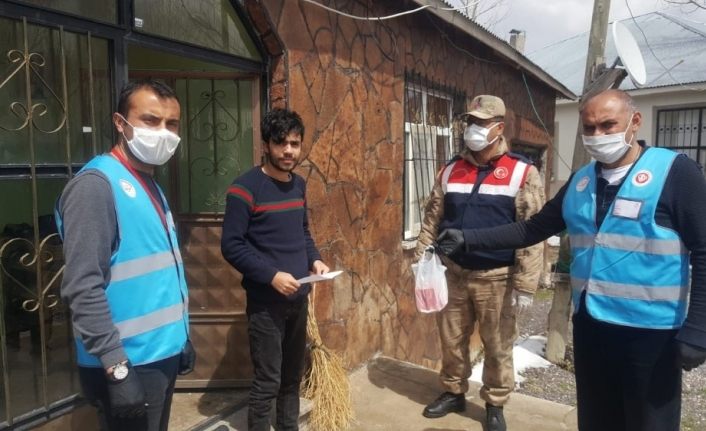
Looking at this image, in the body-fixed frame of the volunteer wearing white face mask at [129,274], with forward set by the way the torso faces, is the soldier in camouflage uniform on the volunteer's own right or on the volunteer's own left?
on the volunteer's own left

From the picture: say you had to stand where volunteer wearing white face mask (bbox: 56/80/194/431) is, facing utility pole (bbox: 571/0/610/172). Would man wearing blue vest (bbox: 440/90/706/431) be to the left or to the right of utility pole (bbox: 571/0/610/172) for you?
right

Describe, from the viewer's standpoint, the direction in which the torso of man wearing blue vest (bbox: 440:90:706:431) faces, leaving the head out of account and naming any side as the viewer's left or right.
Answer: facing the viewer and to the left of the viewer

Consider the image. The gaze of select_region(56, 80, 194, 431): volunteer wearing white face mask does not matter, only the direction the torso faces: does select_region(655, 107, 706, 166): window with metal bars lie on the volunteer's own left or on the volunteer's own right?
on the volunteer's own left

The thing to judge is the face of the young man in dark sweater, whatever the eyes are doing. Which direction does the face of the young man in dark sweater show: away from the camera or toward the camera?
toward the camera

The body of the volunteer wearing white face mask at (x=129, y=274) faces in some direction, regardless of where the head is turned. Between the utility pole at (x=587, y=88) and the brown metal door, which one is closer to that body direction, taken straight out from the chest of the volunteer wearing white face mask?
the utility pole

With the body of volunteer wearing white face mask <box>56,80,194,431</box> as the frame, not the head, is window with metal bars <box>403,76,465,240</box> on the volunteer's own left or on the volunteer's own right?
on the volunteer's own left

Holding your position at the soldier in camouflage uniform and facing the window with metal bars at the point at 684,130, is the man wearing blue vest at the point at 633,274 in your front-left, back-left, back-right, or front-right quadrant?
back-right

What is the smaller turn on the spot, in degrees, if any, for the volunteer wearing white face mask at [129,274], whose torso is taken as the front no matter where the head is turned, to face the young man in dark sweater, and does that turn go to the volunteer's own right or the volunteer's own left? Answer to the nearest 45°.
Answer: approximately 90° to the volunteer's own left

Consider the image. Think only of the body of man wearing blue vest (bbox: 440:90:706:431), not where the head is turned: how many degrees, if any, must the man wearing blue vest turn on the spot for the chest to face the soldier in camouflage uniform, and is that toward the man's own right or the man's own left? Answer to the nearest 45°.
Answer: approximately 90° to the man's own right
